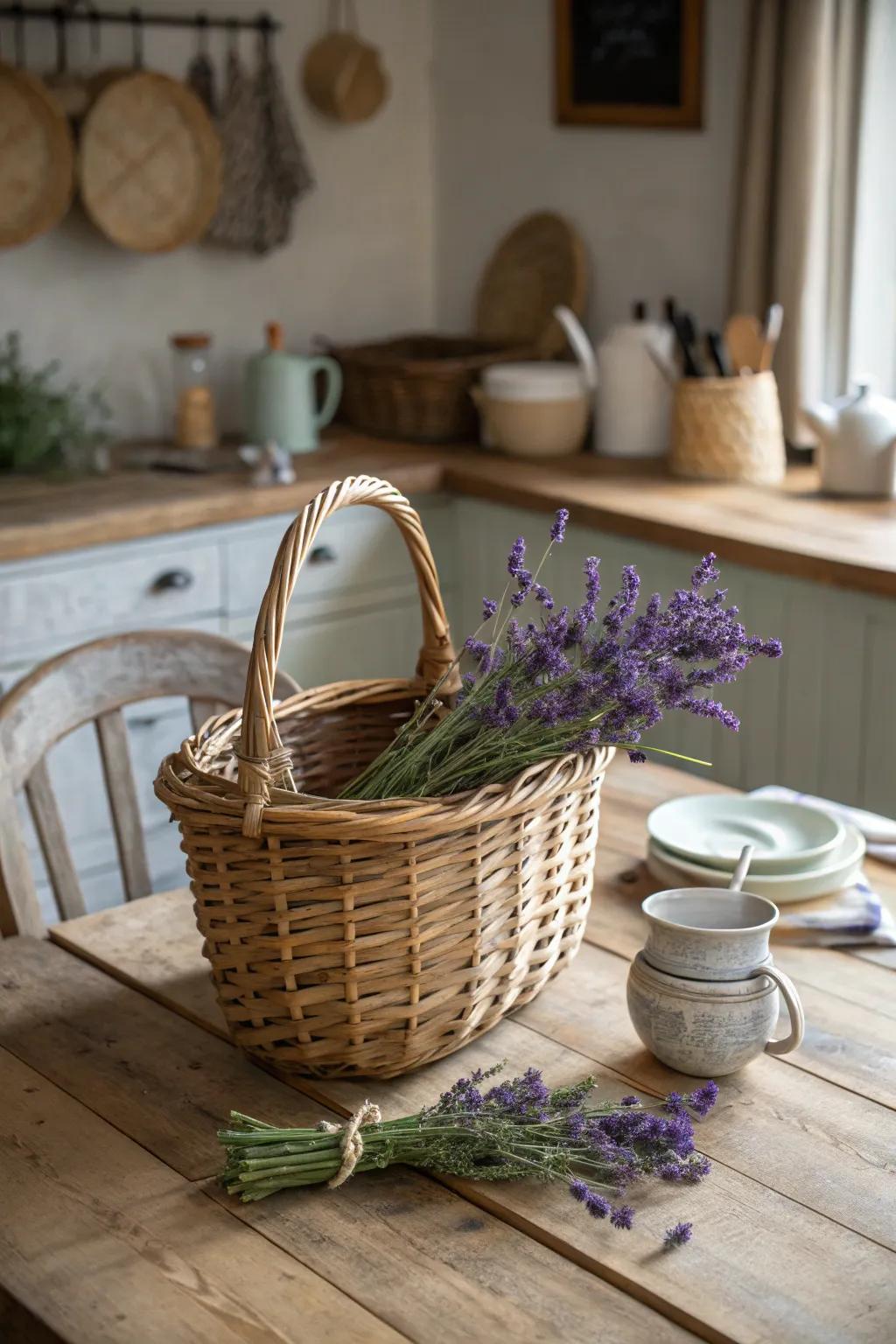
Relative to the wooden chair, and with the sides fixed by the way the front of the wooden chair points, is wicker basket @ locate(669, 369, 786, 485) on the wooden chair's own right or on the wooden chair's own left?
on the wooden chair's own left

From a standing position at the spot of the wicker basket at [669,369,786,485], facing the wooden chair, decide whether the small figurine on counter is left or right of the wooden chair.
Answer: right

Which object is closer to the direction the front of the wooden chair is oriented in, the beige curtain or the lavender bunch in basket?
the lavender bunch in basket

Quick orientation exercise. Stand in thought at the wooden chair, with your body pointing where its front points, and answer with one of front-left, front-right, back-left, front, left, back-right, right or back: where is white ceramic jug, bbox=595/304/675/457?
left

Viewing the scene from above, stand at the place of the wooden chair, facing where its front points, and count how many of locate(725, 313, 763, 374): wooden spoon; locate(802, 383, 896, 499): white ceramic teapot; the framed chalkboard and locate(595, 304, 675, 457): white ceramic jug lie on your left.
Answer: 4

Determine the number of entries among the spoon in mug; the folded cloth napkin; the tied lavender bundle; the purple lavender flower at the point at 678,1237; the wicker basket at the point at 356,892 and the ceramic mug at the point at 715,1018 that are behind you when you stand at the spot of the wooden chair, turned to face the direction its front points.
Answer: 0

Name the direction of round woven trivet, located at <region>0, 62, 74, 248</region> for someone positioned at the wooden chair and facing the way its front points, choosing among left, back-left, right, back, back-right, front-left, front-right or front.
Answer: back-left

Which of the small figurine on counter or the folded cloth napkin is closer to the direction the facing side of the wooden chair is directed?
the folded cloth napkin

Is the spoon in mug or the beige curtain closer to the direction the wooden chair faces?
the spoon in mug

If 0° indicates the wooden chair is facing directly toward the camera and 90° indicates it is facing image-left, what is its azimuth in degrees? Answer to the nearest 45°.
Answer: approximately 315°

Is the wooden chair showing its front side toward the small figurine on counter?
no

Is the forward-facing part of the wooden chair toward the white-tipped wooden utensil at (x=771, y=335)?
no

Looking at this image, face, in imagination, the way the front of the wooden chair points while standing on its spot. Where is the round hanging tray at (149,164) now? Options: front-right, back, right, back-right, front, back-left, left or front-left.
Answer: back-left

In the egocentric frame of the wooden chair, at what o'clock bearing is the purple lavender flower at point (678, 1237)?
The purple lavender flower is roughly at 1 o'clock from the wooden chair.

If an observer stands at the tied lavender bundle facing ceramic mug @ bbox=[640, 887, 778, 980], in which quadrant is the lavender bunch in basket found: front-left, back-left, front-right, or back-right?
front-left

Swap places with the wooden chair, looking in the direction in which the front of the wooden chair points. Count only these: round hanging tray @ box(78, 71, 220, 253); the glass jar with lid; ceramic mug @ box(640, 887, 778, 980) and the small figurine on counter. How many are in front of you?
1

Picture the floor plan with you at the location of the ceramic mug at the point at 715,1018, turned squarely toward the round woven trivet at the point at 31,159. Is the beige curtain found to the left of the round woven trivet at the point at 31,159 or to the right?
right

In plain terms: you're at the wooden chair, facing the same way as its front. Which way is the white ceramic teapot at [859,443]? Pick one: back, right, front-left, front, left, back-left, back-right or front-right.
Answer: left
